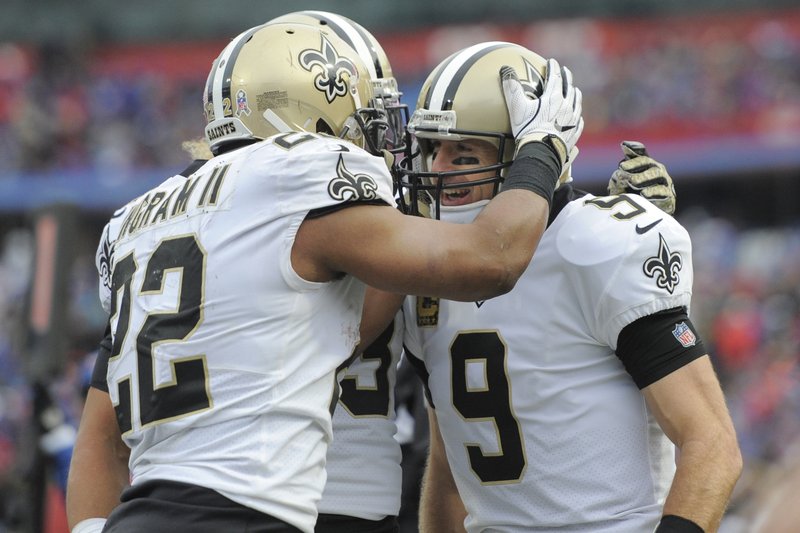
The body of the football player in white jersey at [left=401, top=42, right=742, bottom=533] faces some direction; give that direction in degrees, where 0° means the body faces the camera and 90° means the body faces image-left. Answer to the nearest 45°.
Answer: approximately 45°

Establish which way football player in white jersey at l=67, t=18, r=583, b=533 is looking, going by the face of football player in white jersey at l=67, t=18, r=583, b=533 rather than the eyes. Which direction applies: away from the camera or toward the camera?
away from the camera

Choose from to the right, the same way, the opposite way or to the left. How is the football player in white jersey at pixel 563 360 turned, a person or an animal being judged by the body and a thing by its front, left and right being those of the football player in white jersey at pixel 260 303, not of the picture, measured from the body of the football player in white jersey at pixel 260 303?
the opposite way

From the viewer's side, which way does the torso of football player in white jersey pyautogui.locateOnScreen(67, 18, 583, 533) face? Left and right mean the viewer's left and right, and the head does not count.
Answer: facing away from the viewer and to the right of the viewer

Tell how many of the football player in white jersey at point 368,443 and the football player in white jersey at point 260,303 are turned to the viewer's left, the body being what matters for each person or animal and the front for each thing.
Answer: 0

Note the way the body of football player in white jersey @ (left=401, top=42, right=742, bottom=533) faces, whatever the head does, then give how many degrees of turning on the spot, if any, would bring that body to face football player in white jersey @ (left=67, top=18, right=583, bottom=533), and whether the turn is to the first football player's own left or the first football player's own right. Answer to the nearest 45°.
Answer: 0° — they already face them
